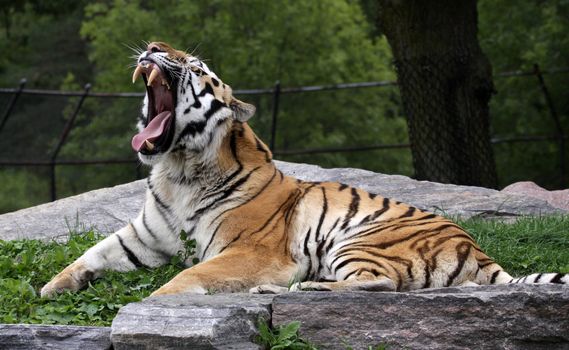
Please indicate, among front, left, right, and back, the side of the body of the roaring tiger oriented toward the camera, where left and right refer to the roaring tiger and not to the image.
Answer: left

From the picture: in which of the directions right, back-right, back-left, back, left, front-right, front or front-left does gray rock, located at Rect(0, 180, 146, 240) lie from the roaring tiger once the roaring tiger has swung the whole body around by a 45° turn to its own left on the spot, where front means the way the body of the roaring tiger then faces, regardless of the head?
right

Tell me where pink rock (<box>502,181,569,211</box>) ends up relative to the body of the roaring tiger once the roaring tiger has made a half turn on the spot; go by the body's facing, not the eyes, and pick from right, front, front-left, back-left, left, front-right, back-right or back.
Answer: front-left

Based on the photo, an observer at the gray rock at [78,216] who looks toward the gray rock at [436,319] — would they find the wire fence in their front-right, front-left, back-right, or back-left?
back-left

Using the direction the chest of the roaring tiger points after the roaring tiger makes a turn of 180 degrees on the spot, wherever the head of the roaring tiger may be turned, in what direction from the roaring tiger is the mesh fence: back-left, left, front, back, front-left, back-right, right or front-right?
left

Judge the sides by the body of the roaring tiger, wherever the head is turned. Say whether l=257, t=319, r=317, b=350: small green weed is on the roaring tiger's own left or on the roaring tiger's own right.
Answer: on the roaring tiger's own left

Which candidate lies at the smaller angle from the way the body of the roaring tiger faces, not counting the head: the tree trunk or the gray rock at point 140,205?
the gray rock
